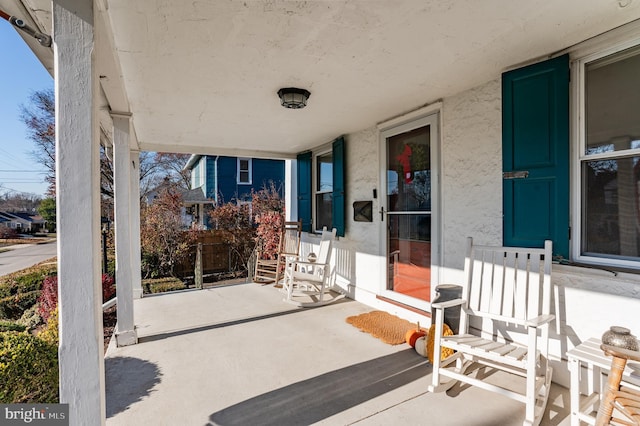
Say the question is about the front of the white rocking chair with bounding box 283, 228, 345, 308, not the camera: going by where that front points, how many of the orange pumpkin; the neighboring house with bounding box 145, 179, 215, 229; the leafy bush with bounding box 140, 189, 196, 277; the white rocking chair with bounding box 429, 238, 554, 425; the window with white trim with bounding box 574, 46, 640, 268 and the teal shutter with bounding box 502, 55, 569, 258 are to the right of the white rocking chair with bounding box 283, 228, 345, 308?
2

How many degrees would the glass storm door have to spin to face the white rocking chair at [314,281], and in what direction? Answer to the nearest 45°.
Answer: approximately 45° to its right

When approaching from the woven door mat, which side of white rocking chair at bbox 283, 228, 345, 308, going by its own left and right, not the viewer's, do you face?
left

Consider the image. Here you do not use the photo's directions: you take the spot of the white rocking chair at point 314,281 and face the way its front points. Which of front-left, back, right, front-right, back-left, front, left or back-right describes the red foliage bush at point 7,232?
front-right

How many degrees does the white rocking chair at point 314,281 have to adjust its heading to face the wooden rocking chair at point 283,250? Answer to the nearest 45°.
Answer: approximately 90° to its right

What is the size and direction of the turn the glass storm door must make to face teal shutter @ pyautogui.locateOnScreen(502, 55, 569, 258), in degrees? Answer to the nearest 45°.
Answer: approximately 90° to its left

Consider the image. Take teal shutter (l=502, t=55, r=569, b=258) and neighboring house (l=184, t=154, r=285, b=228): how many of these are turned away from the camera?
0

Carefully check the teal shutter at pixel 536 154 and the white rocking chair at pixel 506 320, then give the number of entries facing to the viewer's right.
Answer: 0

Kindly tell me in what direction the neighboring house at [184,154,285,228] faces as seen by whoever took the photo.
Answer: facing to the left of the viewer
